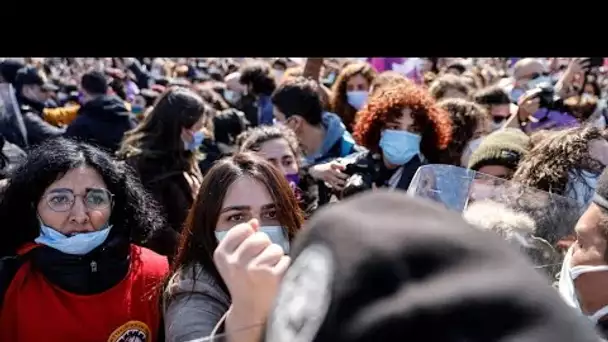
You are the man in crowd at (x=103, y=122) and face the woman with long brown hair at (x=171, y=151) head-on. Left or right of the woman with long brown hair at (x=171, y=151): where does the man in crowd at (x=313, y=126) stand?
left

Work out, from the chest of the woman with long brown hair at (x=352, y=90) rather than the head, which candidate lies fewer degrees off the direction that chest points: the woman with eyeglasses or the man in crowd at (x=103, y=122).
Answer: the woman with eyeglasses

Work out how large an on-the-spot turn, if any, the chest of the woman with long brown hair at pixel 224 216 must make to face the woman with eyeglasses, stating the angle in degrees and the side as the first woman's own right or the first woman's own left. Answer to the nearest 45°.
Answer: approximately 135° to the first woman's own right

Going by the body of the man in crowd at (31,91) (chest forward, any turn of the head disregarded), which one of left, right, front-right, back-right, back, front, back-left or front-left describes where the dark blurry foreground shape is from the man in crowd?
right

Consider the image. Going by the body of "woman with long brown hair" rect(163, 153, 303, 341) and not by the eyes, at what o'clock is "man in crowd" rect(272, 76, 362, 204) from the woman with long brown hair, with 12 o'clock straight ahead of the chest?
The man in crowd is roughly at 8 o'clock from the woman with long brown hair.

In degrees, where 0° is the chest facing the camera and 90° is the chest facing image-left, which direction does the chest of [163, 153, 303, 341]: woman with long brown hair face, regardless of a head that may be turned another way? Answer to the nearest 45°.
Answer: approximately 315°

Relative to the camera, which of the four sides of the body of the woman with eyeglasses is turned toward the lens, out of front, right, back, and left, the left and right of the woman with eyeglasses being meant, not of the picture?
front

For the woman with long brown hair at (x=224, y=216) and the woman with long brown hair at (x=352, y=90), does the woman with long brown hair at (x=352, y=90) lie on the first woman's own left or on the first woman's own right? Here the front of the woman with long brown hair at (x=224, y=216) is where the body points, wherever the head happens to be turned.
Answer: on the first woman's own left
